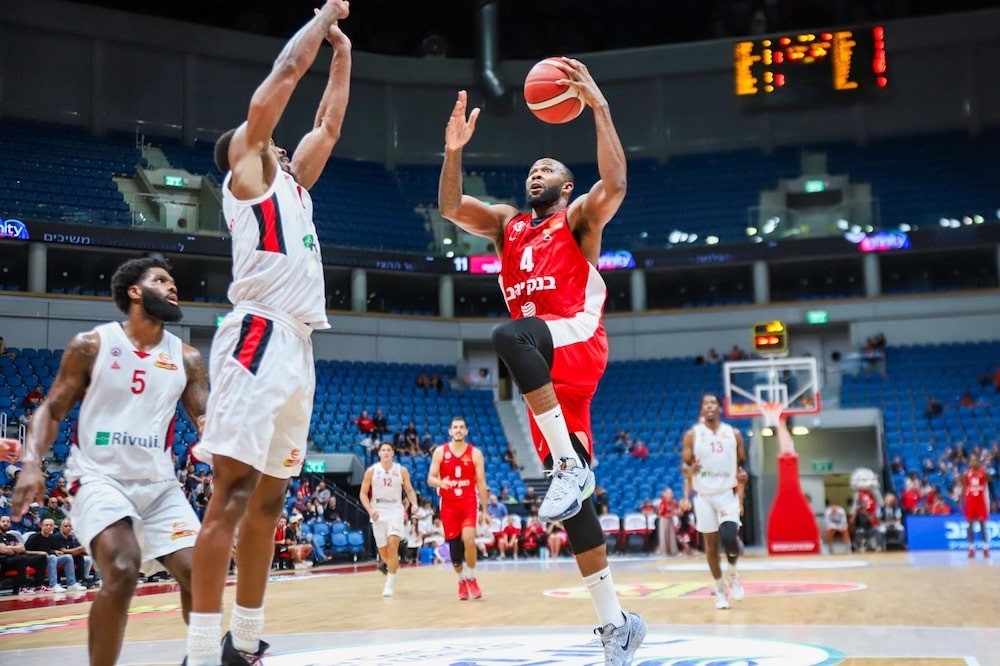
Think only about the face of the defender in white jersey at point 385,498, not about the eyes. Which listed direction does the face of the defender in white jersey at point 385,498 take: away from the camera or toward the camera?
toward the camera

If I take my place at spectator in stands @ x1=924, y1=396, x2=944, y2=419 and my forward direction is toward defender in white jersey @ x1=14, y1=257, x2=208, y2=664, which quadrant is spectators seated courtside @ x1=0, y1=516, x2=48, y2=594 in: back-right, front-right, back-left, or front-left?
front-right

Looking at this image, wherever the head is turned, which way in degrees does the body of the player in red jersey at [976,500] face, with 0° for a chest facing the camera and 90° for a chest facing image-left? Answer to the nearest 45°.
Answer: approximately 0°

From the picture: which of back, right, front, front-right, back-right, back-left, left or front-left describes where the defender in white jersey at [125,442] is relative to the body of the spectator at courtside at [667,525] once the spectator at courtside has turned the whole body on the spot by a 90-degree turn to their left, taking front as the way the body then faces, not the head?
right

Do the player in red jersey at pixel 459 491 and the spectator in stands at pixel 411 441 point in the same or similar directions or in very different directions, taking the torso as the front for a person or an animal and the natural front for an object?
same or similar directions

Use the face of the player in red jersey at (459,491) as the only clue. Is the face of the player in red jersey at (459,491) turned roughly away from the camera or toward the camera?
toward the camera

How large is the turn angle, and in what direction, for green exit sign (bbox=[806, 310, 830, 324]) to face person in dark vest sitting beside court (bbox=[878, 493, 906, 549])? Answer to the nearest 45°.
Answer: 0° — it already faces them

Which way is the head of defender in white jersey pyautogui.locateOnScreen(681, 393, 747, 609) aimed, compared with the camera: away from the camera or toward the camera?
toward the camera

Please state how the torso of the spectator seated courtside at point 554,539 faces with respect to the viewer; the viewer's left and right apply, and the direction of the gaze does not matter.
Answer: facing the viewer

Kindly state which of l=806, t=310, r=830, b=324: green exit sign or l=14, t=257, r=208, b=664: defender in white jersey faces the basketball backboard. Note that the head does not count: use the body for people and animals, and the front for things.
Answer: the green exit sign

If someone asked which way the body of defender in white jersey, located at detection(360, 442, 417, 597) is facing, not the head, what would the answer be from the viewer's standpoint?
toward the camera

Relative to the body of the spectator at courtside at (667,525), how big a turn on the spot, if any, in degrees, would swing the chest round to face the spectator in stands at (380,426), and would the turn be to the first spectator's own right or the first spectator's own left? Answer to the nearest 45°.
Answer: approximately 90° to the first spectator's own right

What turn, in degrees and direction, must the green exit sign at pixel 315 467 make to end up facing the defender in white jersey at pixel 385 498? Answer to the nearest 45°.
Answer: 0° — it already faces them

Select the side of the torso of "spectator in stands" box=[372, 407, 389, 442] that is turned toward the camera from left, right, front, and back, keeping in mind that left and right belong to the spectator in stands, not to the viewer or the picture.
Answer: front

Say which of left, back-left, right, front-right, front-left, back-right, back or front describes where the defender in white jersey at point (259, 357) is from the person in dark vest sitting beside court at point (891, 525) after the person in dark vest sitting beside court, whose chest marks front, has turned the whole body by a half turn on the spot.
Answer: back
